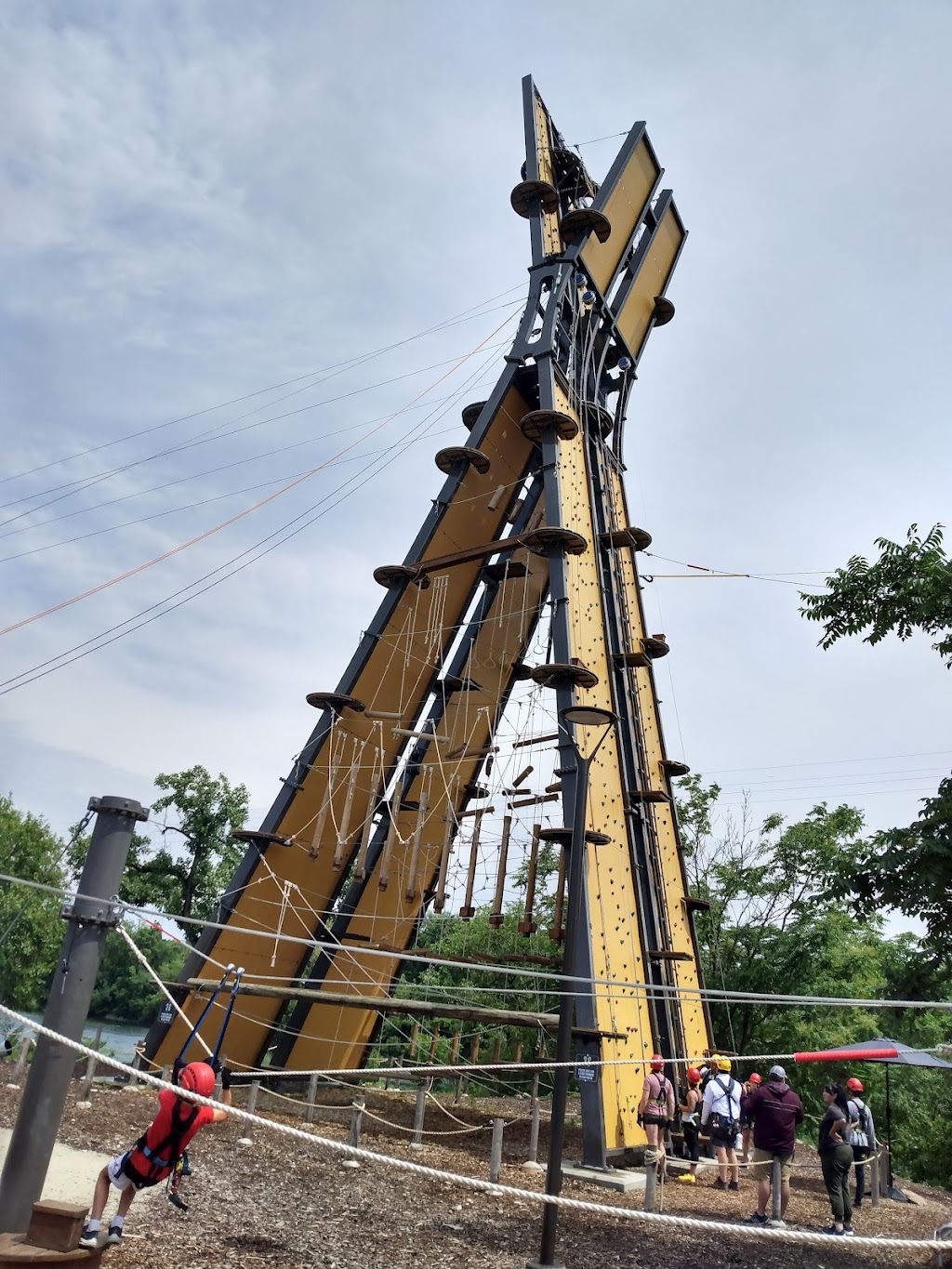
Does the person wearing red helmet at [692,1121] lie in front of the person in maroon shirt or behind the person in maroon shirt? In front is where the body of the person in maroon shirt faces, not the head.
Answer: in front

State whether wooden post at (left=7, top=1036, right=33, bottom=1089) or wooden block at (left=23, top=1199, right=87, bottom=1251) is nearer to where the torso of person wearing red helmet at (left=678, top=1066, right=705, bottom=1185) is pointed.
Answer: the wooden post

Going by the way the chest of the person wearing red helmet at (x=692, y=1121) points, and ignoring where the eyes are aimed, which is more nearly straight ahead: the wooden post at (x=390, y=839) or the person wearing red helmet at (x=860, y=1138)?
the wooden post

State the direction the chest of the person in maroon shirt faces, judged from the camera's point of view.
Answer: away from the camera

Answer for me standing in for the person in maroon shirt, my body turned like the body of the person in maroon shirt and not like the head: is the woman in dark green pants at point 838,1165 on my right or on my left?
on my right

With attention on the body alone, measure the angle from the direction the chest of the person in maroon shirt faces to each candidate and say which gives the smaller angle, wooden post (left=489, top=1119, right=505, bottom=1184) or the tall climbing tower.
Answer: the tall climbing tower

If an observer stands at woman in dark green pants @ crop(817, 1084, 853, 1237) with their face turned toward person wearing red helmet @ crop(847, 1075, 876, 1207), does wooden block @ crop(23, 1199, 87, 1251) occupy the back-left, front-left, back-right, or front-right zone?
back-left

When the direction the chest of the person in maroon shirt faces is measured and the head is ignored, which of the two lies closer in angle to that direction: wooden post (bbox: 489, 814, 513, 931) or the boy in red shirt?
the wooden post

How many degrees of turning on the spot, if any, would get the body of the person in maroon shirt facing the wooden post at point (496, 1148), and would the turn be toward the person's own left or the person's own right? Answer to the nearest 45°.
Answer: approximately 90° to the person's own left
